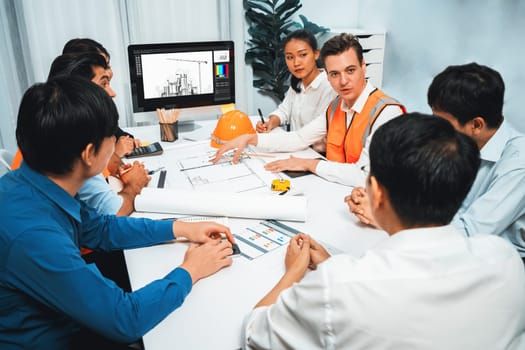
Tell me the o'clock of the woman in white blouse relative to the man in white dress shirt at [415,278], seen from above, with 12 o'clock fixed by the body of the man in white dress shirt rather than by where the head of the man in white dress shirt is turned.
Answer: The woman in white blouse is roughly at 1 o'clock from the man in white dress shirt.

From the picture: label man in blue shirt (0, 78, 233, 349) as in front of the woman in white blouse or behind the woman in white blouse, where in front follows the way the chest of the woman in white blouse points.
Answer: in front

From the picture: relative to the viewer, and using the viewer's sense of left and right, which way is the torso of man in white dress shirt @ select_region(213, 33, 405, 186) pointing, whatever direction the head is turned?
facing the viewer and to the left of the viewer

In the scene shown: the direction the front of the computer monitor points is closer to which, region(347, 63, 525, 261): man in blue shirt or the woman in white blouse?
the man in blue shirt

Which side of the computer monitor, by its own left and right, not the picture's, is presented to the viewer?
front

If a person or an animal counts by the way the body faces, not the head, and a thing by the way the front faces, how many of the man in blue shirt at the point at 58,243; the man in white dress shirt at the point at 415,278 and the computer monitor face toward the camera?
1

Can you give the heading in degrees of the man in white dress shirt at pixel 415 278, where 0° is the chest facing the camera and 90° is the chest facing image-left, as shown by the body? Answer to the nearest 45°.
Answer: approximately 135°

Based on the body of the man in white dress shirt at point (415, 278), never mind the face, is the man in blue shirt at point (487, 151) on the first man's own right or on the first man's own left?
on the first man's own right

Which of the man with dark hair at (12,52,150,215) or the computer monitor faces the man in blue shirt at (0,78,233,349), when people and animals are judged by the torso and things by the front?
the computer monitor

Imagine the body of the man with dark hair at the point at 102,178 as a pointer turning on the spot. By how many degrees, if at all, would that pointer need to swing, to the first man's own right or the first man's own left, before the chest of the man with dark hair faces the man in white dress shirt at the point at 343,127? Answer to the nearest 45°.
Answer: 0° — they already face them

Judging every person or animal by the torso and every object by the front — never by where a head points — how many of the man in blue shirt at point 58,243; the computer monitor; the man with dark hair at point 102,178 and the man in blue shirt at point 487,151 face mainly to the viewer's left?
1

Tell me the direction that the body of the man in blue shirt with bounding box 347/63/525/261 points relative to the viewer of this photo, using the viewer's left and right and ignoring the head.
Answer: facing to the left of the viewer

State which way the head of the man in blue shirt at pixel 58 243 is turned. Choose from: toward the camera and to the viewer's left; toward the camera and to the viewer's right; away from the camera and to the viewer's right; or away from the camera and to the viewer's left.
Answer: away from the camera and to the viewer's right

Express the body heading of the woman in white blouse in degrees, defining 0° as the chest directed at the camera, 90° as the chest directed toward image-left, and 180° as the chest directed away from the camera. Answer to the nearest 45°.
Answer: approximately 45°

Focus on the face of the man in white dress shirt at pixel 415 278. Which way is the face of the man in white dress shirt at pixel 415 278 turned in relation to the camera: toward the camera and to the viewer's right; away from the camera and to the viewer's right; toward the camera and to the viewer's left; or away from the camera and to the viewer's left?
away from the camera and to the viewer's left

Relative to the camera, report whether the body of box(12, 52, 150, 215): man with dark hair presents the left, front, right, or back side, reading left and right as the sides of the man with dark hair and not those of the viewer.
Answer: right
